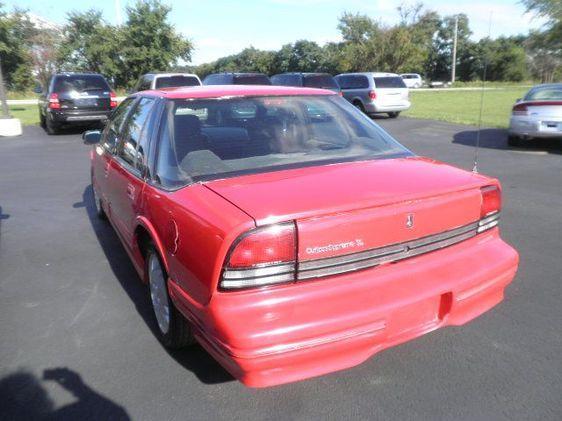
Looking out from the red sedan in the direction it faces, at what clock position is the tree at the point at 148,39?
The tree is roughly at 1 o'clock from the red sedan.

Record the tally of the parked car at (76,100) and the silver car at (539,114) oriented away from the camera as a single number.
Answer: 2

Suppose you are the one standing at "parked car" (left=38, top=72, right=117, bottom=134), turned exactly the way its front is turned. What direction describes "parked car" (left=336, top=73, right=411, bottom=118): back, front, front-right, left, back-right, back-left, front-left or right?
right

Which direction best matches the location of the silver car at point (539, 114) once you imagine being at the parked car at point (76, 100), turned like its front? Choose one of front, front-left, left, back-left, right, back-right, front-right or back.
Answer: back-right

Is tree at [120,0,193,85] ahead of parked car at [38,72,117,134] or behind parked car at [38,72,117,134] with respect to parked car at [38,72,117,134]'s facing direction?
ahead

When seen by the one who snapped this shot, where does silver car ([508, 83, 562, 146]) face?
facing away from the viewer

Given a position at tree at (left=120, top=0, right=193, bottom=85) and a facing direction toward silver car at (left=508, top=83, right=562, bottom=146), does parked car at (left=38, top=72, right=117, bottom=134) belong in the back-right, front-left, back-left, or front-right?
front-right

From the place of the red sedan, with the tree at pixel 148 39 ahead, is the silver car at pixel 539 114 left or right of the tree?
right

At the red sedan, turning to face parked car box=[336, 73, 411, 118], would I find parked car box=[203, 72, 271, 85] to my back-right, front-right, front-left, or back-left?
front-left

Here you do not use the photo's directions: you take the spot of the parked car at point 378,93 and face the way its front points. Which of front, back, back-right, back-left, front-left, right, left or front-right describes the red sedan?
back-left

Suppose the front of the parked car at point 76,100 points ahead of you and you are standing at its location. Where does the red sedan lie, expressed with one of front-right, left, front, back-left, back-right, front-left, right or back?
back

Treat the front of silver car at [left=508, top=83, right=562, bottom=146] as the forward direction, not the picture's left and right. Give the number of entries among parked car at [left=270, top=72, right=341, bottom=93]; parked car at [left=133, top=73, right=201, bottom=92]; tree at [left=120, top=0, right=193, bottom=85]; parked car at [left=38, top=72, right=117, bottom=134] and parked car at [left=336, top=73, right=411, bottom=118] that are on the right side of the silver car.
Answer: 0

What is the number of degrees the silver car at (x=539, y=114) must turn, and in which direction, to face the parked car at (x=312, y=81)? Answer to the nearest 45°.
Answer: approximately 45° to its left

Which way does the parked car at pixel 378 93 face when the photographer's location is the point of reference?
facing away from the viewer and to the left of the viewer

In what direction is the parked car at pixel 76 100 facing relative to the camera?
away from the camera

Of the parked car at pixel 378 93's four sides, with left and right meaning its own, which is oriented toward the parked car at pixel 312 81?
left

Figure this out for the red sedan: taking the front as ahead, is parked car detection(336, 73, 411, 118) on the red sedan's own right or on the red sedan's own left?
on the red sedan's own right

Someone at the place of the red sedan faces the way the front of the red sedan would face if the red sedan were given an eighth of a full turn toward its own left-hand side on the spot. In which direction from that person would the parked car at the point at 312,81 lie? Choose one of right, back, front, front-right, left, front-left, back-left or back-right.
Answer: right
